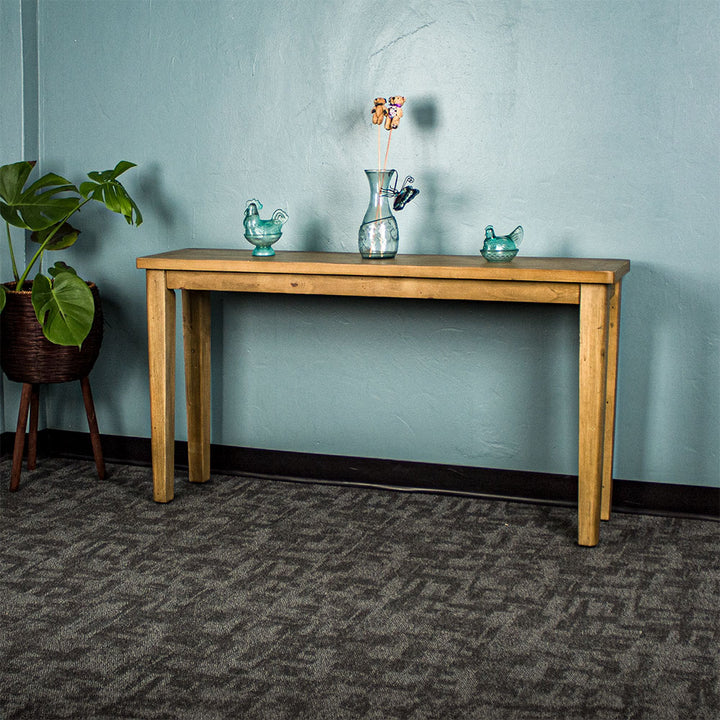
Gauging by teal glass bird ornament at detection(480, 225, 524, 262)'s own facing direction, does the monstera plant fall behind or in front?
in front

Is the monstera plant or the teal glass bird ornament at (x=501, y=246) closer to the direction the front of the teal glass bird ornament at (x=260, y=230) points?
the monstera plant

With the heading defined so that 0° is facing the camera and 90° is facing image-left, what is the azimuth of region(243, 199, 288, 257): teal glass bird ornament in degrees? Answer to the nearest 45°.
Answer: approximately 90°

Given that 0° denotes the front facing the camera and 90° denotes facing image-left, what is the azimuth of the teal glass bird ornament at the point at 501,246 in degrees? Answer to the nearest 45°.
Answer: approximately 90°

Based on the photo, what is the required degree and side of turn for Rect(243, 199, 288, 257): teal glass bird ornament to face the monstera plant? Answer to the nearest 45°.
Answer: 0° — it already faces it

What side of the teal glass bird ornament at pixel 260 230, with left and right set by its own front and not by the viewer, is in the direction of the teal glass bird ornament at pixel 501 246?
back

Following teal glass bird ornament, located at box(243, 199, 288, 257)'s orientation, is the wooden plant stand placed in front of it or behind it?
in front
